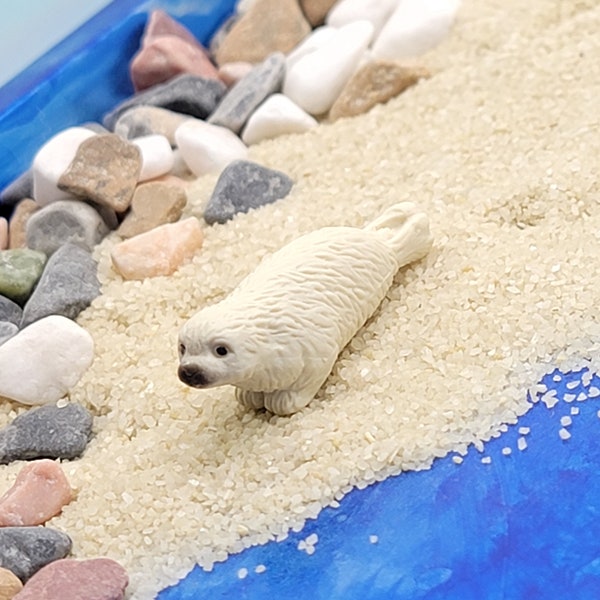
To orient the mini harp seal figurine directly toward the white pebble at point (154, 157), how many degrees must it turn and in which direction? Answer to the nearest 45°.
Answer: approximately 135° to its right

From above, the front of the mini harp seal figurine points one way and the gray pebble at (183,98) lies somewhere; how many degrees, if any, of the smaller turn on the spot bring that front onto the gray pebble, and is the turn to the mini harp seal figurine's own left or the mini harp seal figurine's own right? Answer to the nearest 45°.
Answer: approximately 135° to the mini harp seal figurine's own right

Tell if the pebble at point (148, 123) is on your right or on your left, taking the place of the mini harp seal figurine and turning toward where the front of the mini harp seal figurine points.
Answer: on your right

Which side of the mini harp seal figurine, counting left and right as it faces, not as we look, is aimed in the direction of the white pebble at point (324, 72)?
back

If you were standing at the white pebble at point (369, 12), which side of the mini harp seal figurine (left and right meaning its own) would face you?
back

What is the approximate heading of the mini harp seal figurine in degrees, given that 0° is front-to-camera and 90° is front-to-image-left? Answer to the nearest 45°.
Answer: approximately 45°

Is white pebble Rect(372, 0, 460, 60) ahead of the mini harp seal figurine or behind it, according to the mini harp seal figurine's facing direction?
behind

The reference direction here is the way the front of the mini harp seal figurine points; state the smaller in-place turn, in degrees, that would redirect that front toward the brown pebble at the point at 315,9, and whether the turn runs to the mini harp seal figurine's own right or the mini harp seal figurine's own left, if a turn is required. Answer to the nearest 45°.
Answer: approximately 135° to the mini harp seal figurine's own right

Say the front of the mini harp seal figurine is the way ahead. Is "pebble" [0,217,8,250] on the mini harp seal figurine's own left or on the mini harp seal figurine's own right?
on the mini harp seal figurine's own right

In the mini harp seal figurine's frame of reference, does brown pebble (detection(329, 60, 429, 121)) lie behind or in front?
behind

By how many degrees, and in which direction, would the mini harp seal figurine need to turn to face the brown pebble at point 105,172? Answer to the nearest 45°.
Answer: approximately 135° to its right

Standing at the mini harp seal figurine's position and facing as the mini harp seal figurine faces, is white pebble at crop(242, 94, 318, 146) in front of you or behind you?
behind
